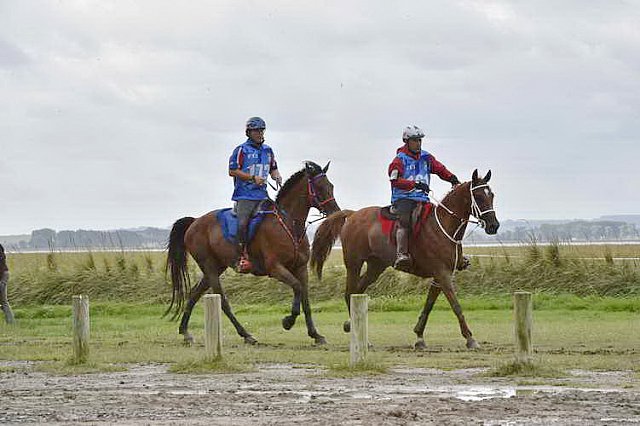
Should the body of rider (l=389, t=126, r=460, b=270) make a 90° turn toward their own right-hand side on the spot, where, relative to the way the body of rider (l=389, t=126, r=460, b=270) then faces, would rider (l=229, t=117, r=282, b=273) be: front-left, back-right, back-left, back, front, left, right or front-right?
front-right

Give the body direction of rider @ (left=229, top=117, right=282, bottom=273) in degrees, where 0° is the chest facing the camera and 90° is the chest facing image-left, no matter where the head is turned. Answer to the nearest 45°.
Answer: approximately 315°

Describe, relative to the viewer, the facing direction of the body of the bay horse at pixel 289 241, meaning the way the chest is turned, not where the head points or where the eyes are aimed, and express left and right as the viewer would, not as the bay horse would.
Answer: facing to the right of the viewer

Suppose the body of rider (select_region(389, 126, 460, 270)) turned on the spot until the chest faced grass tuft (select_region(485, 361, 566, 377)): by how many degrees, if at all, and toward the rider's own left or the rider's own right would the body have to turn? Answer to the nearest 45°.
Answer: approximately 45° to the rider's own right

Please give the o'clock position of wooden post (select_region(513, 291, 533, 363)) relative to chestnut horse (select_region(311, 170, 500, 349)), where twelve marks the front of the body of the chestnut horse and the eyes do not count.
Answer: The wooden post is roughly at 1 o'clock from the chestnut horse.

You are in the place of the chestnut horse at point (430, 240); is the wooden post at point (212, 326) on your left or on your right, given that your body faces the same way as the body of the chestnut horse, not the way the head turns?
on your right

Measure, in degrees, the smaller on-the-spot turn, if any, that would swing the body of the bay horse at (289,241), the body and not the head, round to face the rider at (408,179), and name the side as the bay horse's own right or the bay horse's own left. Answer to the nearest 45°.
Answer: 0° — it already faces them

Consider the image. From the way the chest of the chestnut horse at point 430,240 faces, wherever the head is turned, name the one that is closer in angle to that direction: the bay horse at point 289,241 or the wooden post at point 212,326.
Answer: the wooden post

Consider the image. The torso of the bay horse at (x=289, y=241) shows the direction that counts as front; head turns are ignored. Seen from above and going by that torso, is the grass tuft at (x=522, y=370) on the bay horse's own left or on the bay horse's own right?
on the bay horse's own right

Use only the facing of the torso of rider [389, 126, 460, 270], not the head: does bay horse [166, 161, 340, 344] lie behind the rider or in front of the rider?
behind
